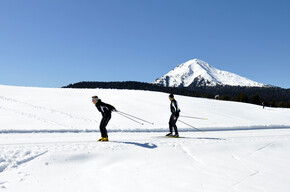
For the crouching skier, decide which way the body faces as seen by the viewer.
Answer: to the viewer's left
